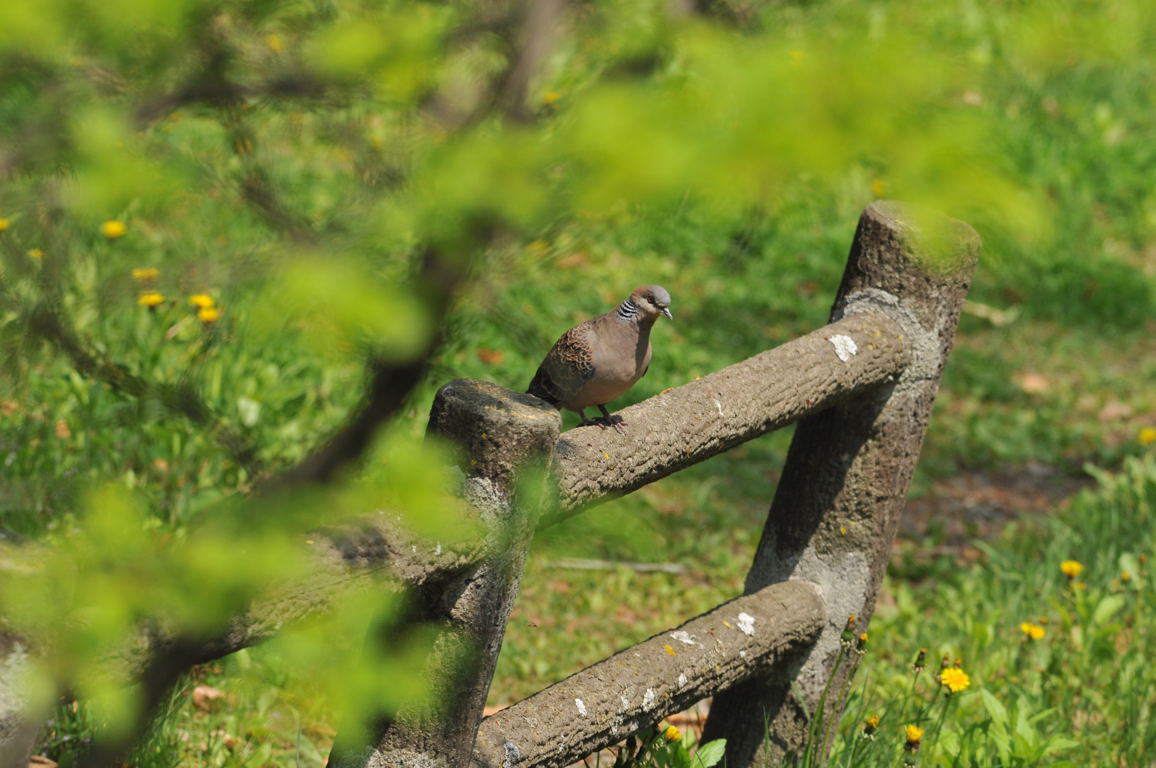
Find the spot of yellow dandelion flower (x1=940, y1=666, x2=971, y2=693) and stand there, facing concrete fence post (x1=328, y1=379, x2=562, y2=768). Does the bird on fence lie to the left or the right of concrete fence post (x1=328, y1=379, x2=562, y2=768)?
right

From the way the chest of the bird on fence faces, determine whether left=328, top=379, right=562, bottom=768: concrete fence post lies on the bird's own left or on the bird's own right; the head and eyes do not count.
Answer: on the bird's own right

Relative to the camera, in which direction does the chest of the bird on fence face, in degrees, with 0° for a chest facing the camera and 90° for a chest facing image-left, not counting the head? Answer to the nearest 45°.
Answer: approximately 315°
